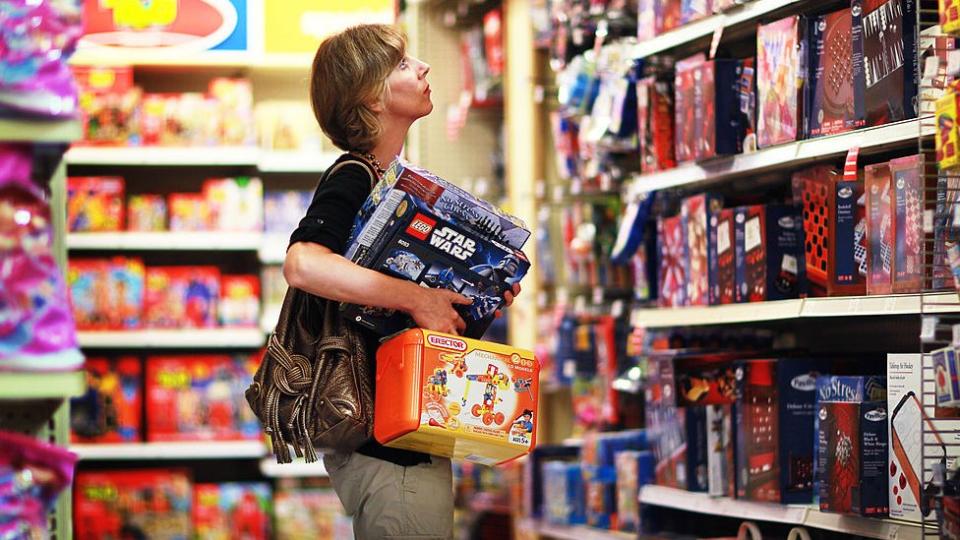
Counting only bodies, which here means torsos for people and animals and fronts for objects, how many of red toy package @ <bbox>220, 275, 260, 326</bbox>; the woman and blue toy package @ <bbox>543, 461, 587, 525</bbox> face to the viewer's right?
1

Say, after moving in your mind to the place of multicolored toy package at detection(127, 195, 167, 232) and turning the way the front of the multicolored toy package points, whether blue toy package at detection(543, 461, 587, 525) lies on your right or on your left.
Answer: on your left

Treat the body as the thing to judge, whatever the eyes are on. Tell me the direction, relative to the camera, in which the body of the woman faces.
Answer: to the viewer's right

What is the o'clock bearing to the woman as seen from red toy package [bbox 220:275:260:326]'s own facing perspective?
The woman is roughly at 12 o'clock from the red toy package.

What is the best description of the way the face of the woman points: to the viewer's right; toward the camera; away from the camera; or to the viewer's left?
to the viewer's right

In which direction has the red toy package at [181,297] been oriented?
toward the camera

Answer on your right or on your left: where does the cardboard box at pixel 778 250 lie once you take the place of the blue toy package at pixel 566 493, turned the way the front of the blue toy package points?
on your left

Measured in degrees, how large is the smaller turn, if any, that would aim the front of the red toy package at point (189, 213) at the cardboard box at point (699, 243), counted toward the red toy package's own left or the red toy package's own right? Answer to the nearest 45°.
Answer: approximately 45° to the red toy package's own left

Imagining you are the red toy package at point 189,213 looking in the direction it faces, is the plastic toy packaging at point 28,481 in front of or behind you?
in front

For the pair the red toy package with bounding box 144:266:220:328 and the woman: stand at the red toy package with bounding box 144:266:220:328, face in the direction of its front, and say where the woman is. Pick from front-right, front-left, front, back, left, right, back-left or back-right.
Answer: front

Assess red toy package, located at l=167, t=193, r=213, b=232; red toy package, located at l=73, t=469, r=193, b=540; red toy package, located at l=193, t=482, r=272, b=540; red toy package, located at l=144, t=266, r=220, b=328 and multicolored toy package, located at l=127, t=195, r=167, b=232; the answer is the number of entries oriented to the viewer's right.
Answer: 0

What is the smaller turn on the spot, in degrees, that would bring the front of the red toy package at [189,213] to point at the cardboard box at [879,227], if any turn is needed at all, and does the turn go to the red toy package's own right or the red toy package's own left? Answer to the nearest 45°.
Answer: approximately 45° to the red toy package's own left

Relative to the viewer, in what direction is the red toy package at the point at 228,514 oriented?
toward the camera

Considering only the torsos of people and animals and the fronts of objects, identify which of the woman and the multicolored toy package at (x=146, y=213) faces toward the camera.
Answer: the multicolored toy package

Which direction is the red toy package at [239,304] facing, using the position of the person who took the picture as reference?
facing the viewer
